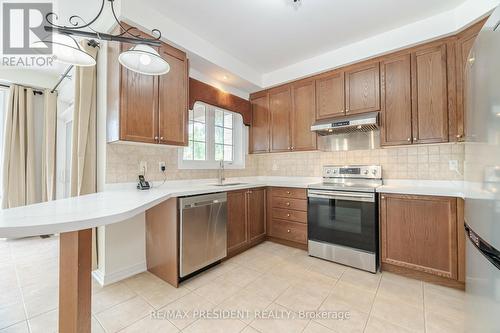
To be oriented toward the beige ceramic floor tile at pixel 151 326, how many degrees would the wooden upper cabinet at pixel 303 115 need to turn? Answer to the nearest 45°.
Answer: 0° — it already faces it

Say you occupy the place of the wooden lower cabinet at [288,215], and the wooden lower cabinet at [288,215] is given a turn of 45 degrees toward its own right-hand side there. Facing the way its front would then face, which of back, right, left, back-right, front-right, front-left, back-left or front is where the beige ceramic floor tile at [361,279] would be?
back-left

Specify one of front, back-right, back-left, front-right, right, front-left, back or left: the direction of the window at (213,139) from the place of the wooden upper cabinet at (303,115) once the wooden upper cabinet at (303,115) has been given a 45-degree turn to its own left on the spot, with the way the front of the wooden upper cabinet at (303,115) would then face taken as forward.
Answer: right

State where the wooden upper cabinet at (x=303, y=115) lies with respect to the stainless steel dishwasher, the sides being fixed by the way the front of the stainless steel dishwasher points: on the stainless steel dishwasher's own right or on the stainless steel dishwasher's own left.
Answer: on the stainless steel dishwasher's own left

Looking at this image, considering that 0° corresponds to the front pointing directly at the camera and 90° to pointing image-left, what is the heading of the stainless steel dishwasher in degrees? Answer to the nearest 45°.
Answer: approximately 315°

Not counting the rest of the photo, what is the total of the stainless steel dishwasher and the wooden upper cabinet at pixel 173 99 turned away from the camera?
0

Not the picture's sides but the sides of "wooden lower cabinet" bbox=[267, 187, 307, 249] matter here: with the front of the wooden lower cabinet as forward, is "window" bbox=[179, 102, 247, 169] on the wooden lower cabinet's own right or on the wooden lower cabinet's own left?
on the wooden lower cabinet's own right

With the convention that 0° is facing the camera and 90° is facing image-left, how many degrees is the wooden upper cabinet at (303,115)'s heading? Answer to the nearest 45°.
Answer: approximately 45°

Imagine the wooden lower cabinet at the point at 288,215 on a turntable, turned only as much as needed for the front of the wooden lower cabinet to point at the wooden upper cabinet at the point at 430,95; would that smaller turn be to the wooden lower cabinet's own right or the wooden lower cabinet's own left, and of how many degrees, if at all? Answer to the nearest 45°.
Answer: approximately 135° to the wooden lower cabinet's own left

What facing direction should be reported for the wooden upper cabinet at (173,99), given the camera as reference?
facing the viewer and to the right of the viewer

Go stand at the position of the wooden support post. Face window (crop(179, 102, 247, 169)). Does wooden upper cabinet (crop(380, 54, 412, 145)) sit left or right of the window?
right
